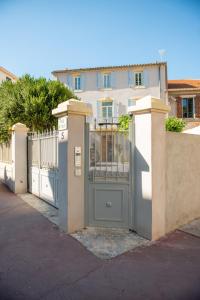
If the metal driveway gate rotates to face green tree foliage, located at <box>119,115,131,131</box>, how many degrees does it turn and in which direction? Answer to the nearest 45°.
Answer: approximately 135° to its left

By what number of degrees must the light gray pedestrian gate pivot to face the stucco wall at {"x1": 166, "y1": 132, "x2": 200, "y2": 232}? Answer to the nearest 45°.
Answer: approximately 90° to its left

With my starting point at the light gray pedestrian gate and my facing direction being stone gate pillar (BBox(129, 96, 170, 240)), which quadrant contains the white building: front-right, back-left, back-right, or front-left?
back-left

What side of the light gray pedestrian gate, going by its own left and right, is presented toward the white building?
back

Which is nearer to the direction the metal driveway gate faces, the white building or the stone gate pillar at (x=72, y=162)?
the stone gate pillar

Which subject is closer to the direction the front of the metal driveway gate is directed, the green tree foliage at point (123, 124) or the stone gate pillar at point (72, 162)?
the stone gate pillar

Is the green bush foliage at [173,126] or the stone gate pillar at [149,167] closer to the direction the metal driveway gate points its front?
the stone gate pillar

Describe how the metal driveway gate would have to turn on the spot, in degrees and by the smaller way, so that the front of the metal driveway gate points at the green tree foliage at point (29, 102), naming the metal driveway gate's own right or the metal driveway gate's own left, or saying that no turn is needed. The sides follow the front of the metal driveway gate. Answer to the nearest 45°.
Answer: approximately 135° to the metal driveway gate's own right

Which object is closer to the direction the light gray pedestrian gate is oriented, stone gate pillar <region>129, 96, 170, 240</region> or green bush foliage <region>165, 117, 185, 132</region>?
the stone gate pillar

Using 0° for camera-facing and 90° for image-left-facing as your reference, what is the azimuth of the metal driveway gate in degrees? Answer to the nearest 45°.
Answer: approximately 45°

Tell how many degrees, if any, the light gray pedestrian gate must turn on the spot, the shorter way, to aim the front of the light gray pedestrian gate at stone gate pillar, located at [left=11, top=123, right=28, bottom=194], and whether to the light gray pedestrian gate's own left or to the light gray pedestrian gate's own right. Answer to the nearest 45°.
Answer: approximately 135° to the light gray pedestrian gate's own right

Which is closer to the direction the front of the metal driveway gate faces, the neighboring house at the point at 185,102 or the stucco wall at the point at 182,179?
the stucco wall

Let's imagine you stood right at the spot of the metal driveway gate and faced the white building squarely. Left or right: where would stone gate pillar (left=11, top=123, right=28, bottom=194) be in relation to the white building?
left
